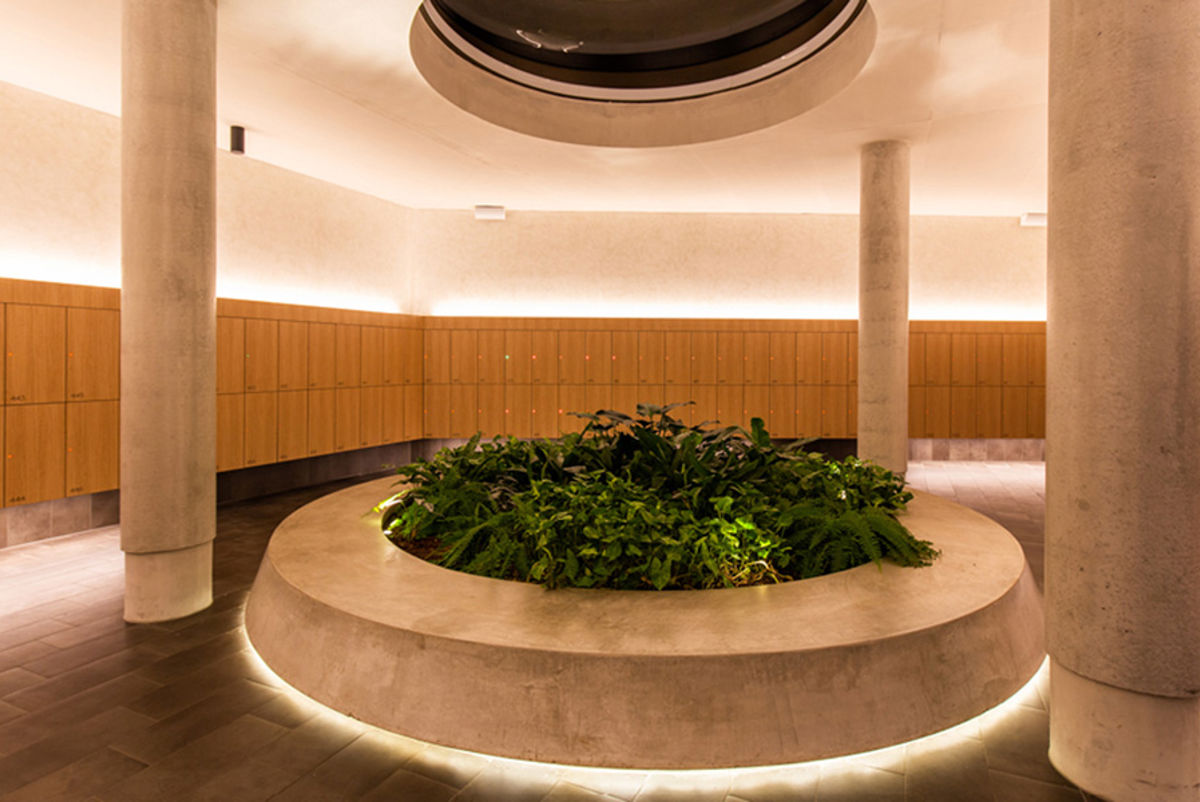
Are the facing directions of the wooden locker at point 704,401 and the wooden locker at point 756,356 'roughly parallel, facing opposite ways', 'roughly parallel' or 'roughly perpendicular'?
roughly parallel

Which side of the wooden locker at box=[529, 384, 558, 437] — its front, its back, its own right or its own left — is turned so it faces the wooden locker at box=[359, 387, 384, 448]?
right

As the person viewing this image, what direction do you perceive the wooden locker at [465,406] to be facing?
facing the viewer

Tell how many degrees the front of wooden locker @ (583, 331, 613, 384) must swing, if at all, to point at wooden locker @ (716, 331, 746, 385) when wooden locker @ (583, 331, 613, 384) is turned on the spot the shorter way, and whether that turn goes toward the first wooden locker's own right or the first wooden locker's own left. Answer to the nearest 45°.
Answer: approximately 90° to the first wooden locker's own left

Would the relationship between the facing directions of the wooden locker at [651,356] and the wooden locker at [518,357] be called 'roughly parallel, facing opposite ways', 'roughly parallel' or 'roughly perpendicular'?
roughly parallel

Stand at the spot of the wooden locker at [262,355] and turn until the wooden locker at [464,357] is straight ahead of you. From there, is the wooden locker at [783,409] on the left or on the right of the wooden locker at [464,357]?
right

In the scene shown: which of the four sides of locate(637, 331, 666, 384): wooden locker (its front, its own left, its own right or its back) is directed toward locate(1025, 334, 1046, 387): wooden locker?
left

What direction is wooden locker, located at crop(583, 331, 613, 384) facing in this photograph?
toward the camera

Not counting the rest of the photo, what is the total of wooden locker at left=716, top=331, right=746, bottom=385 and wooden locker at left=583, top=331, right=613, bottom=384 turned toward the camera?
2

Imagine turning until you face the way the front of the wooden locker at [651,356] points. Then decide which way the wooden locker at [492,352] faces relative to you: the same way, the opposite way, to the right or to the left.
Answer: the same way

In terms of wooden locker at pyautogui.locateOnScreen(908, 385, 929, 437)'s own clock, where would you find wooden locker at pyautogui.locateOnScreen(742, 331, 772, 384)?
wooden locker at pyautogui.locateOnScreen(742, 331, 772, 384) is roughly at 2 o'clock from wooden locker at pyautogui.locateOnScreen(908, 385, 929, 437).

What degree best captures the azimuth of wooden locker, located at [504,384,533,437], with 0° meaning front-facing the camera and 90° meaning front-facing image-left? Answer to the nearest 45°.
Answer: approximately 0°

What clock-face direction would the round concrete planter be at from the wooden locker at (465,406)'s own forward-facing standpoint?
The round concrete planter is roughly at 12 o'clock from the wooden locker.

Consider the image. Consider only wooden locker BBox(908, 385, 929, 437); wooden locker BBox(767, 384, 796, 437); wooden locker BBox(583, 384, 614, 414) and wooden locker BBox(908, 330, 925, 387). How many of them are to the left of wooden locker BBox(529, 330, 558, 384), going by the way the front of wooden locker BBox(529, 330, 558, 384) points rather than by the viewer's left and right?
4

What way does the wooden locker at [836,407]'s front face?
toward the camera

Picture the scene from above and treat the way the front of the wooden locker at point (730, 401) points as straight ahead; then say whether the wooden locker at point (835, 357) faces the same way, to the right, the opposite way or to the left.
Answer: the same way

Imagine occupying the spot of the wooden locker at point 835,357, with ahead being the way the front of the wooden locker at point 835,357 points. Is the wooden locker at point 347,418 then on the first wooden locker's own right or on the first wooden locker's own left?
on the first wooden locker's own right

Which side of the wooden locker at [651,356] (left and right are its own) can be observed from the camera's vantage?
front

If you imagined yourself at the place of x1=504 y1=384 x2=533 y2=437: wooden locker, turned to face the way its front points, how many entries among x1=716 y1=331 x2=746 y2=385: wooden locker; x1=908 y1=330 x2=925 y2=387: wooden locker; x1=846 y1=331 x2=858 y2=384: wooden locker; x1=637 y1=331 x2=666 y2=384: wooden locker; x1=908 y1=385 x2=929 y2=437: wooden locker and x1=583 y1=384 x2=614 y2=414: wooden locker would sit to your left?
6
